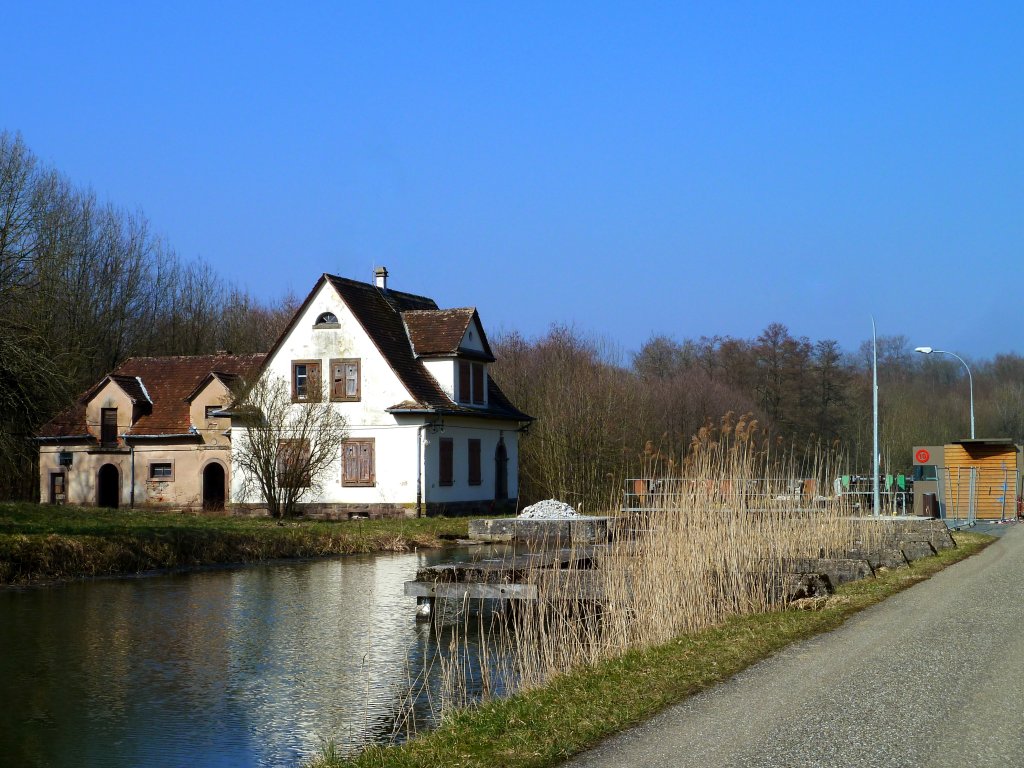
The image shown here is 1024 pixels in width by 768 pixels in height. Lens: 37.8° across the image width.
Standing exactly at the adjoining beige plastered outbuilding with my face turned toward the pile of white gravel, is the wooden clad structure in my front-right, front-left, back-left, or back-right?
front-left

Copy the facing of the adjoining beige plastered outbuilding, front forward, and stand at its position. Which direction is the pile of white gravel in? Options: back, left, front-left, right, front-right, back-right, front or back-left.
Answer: front-left

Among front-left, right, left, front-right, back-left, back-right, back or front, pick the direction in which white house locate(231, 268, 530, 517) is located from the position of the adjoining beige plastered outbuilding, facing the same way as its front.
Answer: front-left

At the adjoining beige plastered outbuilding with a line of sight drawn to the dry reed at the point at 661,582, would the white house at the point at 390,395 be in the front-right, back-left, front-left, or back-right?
front-left

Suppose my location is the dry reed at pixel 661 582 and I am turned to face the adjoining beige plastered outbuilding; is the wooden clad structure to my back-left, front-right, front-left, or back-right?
front-right

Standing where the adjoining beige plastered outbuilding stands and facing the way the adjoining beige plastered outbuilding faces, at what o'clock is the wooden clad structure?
The wooden clad structure is roughly at 10 o'clock from the adjoining beige plastered outbuilding.

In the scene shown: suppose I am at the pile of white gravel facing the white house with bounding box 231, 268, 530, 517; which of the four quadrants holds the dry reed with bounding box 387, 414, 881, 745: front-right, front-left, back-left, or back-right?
back-left

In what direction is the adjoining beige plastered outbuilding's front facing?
toward the camera
